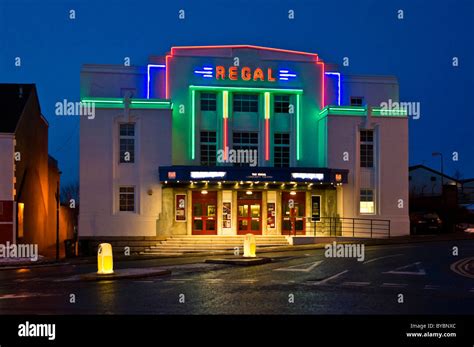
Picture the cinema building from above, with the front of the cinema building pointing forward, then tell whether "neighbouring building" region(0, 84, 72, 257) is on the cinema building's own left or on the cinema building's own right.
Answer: on the cinema building's own right

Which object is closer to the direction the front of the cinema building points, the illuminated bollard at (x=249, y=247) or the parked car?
the illuminated bollard

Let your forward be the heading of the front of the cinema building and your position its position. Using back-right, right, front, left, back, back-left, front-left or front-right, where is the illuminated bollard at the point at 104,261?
front

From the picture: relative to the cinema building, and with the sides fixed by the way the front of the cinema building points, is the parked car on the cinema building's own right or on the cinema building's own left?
on the cinema building's own left

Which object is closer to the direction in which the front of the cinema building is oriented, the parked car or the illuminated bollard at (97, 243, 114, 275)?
the illuminated bollard

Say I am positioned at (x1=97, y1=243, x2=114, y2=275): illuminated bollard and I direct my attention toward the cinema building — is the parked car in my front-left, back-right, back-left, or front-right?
front-right

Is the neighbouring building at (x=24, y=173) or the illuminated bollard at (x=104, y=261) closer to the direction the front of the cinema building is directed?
the illuminated bollard

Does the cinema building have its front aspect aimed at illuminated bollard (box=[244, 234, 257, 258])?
yes

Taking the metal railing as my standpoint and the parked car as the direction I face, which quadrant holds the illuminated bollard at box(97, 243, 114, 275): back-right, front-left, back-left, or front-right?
back-right

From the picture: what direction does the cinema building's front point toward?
toward the camera
